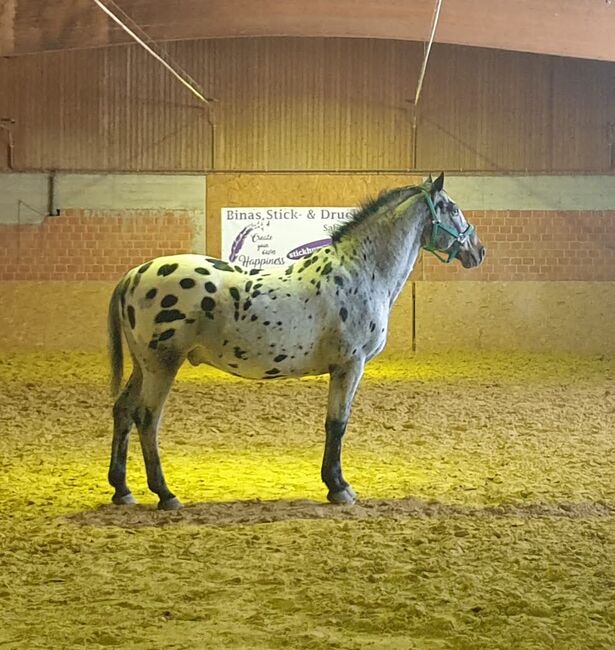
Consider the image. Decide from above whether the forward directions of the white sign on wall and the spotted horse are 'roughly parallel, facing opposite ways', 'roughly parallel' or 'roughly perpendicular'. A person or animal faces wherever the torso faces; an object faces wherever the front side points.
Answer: roughly perpendicular

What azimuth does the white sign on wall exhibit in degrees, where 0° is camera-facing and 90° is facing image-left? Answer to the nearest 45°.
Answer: approximately 0°

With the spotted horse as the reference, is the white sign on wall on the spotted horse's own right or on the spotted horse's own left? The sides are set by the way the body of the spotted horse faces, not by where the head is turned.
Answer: on the spotted horse's own left

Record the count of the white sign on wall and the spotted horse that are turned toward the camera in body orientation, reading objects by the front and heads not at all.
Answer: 1

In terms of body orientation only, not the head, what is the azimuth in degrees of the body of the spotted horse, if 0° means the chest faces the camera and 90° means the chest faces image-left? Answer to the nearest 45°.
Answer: approximately 270°

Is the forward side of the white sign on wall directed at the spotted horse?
yes
